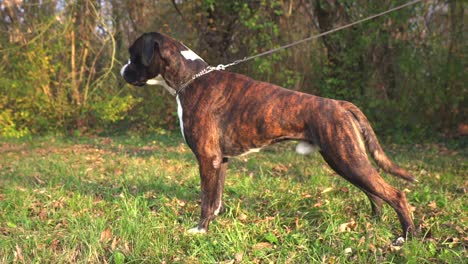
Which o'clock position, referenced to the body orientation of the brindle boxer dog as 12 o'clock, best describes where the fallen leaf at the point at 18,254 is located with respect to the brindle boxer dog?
The fallen leaf is roughly at 11 o'clock from the brindle boxer dog.

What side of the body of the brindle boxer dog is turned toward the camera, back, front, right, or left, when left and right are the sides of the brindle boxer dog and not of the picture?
left

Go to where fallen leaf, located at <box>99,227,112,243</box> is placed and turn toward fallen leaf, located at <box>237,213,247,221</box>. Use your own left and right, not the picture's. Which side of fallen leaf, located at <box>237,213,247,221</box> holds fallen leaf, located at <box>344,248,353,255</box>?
right

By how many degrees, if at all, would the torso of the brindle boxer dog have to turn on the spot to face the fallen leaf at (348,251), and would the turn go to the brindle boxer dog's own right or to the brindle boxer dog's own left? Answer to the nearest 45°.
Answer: approximately 135° to the brindle boxer dog's own left

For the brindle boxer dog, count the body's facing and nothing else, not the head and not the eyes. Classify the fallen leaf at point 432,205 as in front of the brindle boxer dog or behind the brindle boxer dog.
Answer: behind
